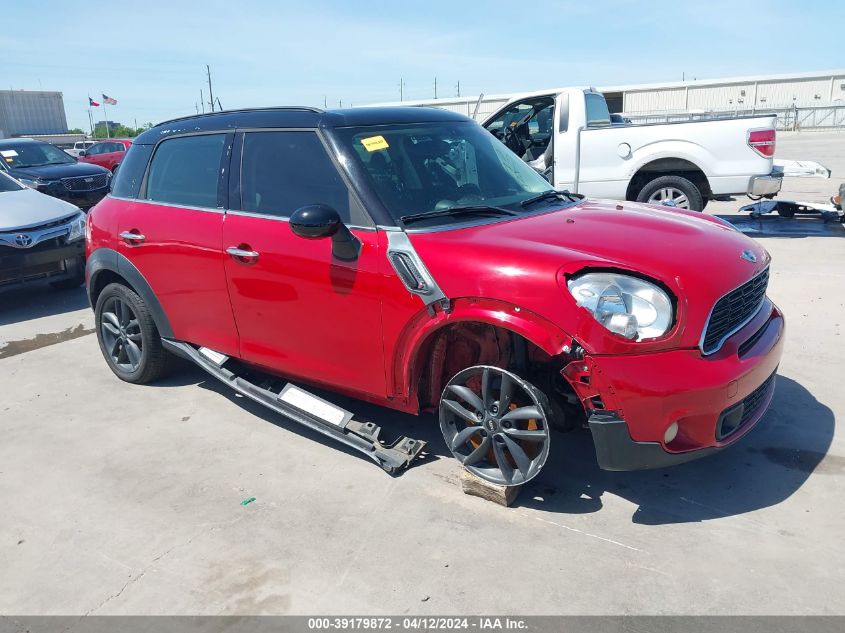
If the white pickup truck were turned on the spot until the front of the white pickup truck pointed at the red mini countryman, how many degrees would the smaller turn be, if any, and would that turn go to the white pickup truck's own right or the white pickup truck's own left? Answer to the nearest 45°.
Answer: approximately 90° to the white pickup truck's own left

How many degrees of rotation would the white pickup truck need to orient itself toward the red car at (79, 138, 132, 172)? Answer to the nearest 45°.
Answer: approximately 45° to its right

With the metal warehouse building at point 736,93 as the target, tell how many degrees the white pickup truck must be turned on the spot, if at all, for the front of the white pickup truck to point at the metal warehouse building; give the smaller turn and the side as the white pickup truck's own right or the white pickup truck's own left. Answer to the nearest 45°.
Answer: approximately 90° to the white pickup truck's own right

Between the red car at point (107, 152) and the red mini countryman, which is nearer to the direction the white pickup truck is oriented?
the red car

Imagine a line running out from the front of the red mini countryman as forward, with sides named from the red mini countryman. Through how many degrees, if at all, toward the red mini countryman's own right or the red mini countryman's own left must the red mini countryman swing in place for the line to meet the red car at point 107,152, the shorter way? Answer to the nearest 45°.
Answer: approximately 180°

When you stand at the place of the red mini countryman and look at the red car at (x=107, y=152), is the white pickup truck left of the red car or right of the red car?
right

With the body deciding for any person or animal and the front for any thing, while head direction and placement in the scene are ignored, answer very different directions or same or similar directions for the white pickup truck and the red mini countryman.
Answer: very different directions

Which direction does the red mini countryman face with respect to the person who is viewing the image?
facing the viewer and to the right of the viewer

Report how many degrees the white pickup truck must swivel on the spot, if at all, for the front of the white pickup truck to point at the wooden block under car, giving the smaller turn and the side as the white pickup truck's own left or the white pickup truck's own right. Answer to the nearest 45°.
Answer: approximately 90° to the white pickup truck's own left

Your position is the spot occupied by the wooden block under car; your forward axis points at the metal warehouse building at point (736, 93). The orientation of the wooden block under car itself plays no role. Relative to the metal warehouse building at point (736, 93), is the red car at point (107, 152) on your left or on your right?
left

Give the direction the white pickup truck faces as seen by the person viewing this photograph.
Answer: facing to the left of the viewer

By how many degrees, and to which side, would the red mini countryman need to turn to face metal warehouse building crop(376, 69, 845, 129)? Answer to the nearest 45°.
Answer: approximately 90° to its left

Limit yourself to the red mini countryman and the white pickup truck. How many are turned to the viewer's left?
1

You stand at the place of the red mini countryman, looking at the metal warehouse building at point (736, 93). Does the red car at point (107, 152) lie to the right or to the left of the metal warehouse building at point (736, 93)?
left
